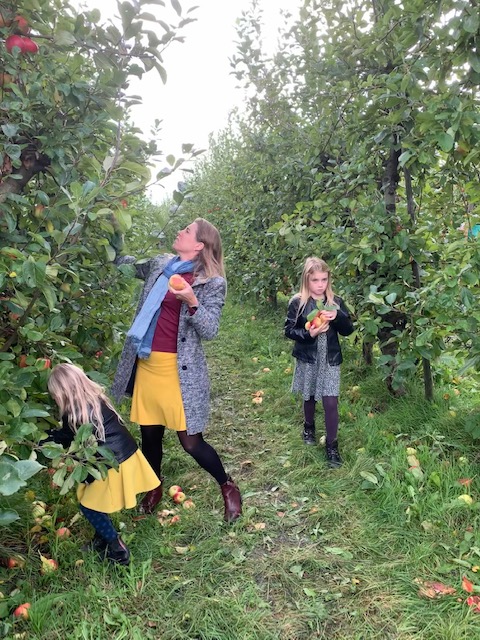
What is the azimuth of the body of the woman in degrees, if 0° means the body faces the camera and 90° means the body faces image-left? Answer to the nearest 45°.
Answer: approximately 45°

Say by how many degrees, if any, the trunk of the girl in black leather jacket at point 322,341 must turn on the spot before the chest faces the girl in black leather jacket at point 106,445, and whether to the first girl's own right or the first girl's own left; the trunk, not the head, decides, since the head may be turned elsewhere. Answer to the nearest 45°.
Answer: approximately 45° to the first girl's own right

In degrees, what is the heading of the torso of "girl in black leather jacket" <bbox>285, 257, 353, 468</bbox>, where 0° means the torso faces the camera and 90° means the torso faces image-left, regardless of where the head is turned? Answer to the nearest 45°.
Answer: approximately 0°
